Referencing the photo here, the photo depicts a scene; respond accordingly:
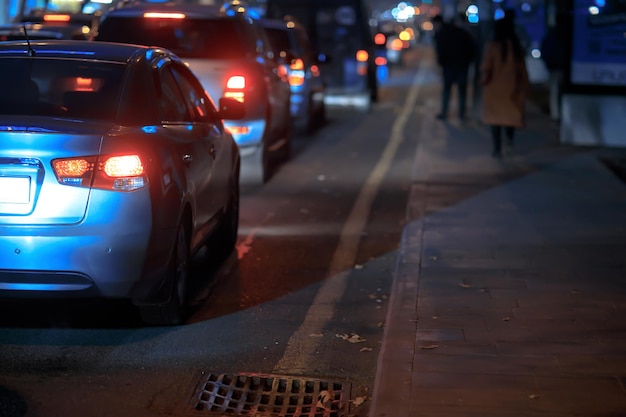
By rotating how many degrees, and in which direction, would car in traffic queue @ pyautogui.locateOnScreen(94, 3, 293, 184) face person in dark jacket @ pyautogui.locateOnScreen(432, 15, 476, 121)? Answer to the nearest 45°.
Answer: approximately 45° to its right

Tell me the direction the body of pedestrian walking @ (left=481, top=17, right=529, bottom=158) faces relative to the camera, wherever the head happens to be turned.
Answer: away from the camera

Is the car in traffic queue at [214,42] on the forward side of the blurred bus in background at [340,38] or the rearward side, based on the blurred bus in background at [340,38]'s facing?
on the rearward side

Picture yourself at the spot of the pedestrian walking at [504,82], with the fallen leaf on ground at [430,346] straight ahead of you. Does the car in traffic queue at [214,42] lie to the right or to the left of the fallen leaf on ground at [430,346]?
right

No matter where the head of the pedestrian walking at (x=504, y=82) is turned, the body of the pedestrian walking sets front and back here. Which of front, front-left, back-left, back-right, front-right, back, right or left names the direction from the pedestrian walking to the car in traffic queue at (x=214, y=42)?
back-left

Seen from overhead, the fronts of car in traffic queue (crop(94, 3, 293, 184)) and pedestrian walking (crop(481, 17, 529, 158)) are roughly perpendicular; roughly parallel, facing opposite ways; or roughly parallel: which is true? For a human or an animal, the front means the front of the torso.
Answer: roughly parallel

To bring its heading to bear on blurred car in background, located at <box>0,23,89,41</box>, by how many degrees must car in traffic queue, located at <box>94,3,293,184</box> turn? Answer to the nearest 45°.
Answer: approximately 45° to its left

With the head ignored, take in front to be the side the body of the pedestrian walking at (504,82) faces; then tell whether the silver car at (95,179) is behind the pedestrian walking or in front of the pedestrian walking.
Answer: behind

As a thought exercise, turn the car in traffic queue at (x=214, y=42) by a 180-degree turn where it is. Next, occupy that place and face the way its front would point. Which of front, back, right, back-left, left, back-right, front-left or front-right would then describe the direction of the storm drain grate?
front

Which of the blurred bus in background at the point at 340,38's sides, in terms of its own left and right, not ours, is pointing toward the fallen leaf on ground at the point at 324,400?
back

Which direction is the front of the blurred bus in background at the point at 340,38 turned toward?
away from the camera

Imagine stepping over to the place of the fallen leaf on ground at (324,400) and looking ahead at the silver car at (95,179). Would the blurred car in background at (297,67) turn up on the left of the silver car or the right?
right

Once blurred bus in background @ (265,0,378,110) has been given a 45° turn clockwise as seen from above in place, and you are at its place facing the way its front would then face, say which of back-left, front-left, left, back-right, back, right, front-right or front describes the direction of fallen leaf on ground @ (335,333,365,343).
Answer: back-right

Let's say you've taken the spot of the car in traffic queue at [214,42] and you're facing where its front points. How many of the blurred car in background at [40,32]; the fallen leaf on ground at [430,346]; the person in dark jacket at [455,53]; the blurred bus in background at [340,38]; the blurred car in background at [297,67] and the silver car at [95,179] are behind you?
2

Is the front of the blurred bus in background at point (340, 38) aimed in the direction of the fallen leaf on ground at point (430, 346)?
no

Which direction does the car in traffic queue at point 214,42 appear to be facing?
away from the camera

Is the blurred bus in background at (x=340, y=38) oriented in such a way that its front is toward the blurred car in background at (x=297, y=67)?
no

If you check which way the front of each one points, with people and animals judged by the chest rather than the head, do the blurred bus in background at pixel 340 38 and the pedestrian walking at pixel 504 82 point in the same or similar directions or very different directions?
same or similar directions

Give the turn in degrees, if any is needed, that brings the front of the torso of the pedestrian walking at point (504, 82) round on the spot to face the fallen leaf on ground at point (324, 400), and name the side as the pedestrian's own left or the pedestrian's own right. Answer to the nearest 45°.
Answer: approximately 180°

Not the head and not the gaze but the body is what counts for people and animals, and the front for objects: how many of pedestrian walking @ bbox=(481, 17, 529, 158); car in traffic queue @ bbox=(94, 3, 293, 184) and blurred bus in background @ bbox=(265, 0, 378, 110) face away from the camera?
3
